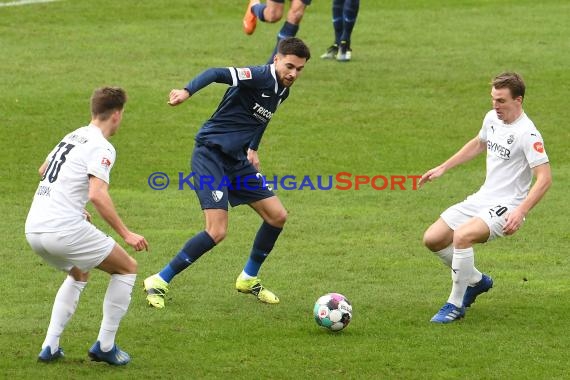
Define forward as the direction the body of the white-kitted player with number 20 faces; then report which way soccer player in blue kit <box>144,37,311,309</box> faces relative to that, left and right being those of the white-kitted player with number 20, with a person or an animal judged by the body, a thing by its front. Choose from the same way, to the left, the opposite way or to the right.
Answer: to the left

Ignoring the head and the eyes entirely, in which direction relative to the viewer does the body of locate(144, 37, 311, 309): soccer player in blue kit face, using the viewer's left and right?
facing the viewer and to the right of the viewer

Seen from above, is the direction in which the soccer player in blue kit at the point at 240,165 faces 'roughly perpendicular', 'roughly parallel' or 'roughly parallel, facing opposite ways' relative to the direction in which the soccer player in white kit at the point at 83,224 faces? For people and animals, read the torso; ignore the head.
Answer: roughly perpendicular

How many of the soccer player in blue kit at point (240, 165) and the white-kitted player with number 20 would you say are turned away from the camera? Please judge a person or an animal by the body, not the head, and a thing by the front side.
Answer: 0

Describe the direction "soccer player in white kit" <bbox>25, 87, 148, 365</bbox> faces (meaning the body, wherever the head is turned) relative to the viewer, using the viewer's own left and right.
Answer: facing away from the viewer and to the right of the viewer

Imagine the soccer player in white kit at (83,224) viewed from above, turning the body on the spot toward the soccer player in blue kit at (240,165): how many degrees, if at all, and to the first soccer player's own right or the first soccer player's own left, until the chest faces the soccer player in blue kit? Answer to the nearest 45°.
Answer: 0° — they already face them

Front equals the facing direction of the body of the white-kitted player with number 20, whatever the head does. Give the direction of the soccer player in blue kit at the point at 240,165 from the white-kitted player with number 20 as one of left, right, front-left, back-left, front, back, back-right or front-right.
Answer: front-right

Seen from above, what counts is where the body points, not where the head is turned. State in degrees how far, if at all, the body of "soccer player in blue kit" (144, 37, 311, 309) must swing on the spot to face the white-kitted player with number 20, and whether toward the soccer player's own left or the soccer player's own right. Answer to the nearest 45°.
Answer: approximately 45° to the soccer player's own left

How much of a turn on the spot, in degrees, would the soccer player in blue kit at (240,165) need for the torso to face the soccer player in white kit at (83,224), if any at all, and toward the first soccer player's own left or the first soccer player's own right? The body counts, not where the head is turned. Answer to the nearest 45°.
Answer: approximately 90° to the first soccer player's own right

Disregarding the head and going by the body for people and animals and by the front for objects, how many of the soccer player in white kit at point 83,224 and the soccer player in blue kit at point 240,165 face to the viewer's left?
0
